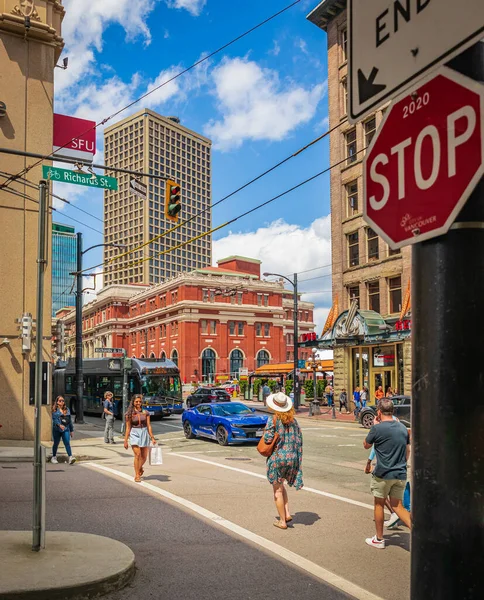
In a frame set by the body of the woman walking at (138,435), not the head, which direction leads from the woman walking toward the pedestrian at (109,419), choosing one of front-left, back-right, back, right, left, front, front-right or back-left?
back

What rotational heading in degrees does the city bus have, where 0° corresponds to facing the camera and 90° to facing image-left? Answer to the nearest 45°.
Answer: approximately 315°

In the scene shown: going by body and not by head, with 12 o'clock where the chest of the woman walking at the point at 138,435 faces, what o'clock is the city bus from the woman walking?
The city bus is roughly at 6 o'clock from the woman walking.

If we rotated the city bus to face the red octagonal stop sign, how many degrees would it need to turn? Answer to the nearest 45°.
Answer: approximately 45° to its right

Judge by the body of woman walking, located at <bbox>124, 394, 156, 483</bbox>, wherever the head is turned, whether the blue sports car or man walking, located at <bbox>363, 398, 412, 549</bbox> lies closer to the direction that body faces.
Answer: the man walking

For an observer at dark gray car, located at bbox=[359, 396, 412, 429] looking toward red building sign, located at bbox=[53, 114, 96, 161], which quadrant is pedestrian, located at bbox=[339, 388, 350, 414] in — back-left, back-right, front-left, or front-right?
back-right

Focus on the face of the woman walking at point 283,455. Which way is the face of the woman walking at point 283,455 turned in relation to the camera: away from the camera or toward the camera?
away from the camera

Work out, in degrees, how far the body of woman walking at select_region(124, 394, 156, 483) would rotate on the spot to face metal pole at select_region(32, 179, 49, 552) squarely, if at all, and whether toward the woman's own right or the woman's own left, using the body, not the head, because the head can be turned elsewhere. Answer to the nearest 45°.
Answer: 0° — they already face it
